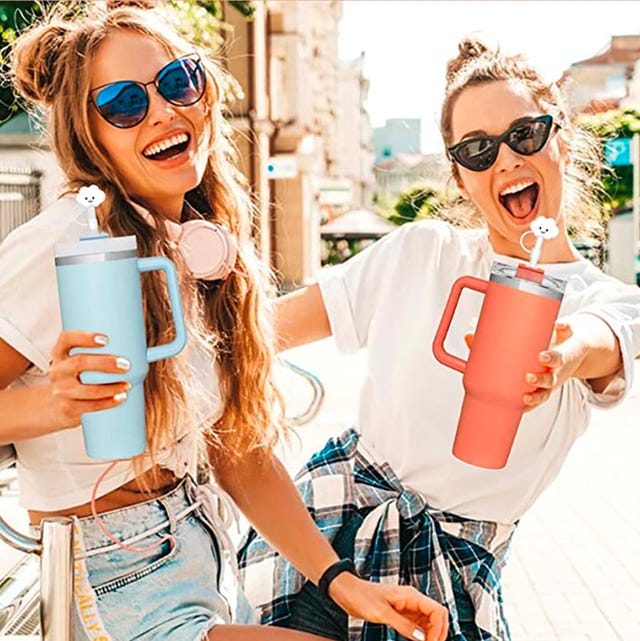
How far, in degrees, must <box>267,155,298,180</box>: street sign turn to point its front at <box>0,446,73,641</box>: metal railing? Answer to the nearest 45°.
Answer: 0° — it already faces it

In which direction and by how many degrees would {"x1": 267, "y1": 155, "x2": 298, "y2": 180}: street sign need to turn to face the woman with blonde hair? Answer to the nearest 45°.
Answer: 0° — it already faces them

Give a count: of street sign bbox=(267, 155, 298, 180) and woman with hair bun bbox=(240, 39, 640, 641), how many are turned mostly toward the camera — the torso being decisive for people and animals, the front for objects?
2

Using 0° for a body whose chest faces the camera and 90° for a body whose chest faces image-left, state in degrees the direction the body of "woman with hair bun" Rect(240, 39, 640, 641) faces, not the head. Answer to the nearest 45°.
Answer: approximately 0°

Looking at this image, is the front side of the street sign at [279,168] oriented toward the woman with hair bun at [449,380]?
yes

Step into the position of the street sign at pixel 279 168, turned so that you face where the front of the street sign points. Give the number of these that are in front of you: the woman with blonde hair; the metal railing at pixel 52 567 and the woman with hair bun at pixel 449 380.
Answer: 3

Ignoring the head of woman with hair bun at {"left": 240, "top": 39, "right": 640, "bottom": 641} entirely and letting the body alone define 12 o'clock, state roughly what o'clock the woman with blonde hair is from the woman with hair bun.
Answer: The woman with blonde hair is roughly at 2 o'clock from the woman with hair bun.
